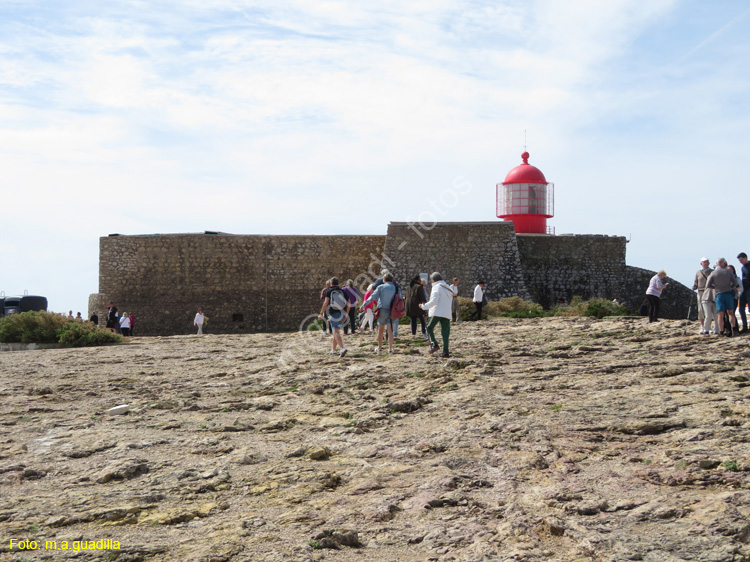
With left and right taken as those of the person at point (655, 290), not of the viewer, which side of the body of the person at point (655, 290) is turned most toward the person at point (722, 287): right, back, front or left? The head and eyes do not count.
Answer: right

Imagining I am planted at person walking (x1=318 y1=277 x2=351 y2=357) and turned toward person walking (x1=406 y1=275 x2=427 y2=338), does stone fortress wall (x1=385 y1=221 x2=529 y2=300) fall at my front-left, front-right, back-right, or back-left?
front-left

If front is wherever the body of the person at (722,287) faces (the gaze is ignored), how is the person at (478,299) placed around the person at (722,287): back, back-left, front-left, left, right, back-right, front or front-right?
front-left

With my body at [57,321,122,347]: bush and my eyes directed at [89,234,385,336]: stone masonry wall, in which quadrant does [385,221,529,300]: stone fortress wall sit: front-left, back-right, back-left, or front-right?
front-right

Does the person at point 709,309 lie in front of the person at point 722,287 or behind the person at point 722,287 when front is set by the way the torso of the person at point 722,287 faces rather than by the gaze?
in front
